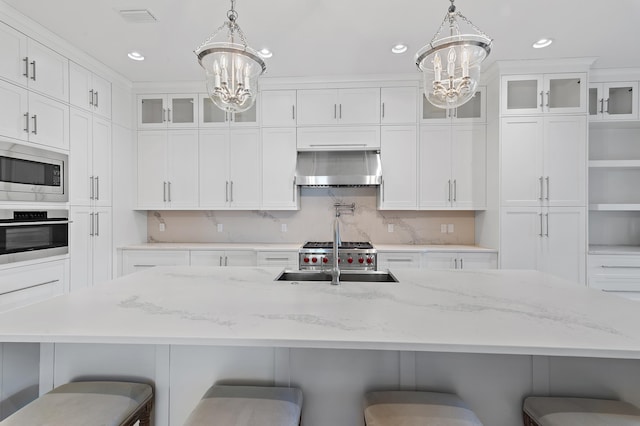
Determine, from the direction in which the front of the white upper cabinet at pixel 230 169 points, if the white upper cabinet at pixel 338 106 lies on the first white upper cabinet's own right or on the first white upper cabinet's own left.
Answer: on the first white upper cabinet's own left

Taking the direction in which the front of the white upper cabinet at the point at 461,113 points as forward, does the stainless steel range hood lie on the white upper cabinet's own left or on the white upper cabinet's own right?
on the white upper cabinet's own right

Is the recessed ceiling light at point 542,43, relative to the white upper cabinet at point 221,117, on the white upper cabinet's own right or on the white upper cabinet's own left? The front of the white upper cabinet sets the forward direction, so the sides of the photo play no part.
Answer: on the white upper cabinet's own left

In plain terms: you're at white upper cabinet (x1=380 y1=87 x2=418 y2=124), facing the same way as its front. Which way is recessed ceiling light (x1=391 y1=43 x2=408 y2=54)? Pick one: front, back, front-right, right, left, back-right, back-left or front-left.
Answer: front

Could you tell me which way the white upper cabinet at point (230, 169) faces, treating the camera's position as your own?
facing the viewer

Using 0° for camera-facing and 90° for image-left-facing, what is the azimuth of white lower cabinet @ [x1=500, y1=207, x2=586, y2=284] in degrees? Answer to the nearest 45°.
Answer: approximately 0°

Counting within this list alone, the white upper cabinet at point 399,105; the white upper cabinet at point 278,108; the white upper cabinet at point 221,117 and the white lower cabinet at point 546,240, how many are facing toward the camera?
4

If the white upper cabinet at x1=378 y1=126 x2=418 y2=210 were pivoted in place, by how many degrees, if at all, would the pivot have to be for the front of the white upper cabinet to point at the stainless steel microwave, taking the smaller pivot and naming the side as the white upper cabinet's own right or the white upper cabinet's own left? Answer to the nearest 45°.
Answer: approximately 45° to the white upper cabinet's own right

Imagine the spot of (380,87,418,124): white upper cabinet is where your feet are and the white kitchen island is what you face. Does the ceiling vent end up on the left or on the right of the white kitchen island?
right

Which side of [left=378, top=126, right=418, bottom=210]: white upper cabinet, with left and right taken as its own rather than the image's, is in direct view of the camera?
front

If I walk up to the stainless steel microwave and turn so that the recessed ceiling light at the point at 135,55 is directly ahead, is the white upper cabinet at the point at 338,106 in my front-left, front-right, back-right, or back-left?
front-right

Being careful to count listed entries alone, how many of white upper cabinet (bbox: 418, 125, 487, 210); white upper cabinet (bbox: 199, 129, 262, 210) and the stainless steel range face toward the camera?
3

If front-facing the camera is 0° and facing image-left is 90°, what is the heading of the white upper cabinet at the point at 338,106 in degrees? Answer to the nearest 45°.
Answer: approximately 0°

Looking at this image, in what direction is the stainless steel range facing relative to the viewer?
toward the camera
